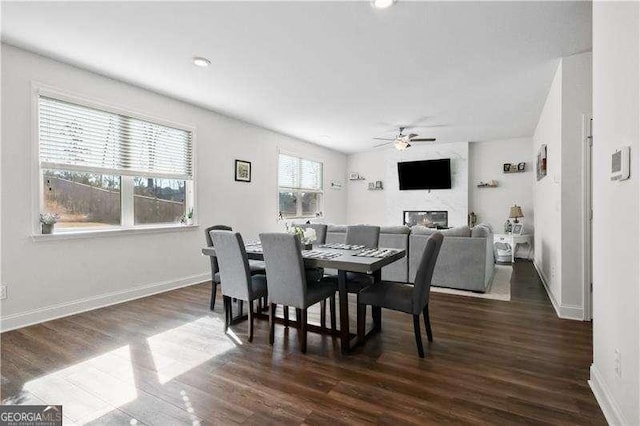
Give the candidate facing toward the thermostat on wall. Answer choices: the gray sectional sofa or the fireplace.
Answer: the fireplace

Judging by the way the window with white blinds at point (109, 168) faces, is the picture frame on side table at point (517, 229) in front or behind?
in front

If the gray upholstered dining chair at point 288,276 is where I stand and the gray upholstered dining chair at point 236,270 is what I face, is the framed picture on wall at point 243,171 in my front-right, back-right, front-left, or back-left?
front-right

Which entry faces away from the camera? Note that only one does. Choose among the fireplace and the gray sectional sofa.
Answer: the gray sectional sofa

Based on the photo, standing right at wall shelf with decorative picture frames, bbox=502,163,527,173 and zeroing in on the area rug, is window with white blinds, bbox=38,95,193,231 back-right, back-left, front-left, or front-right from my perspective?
front-right

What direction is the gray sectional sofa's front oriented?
away from the camera

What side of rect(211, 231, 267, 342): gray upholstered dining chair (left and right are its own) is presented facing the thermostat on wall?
right

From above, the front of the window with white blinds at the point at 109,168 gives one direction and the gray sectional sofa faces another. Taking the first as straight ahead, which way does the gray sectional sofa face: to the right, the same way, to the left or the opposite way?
to the left

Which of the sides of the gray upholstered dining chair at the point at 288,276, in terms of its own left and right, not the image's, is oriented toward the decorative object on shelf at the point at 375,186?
front

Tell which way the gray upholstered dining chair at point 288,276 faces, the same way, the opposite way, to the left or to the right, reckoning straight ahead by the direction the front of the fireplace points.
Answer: the opposite way

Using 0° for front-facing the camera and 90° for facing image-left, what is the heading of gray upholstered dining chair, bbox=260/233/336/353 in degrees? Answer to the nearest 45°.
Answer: approximately 225°

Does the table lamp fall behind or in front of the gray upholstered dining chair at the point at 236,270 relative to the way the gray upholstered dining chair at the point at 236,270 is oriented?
in front

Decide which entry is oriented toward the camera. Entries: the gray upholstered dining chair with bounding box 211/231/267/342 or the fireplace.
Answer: the fireplace

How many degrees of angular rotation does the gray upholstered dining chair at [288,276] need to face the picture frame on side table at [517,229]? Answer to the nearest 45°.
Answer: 0° — it already faces it

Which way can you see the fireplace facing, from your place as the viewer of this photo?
facing the viewer

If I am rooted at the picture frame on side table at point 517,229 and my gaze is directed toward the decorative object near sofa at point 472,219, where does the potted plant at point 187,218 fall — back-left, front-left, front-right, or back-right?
front-left

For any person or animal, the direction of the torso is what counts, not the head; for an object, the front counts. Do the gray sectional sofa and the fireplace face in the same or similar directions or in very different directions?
very different directions

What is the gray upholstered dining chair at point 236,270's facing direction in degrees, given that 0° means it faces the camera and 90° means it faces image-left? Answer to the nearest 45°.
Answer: approximately 225°

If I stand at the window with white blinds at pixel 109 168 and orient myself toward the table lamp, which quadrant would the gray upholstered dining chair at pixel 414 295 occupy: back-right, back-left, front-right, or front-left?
front-right

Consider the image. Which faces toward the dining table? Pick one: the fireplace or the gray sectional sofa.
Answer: the fireplace
